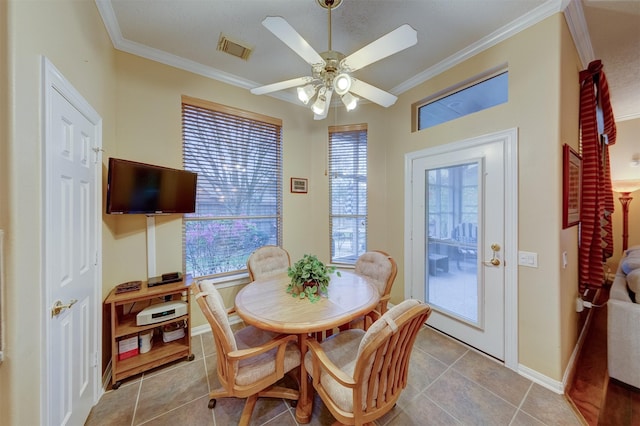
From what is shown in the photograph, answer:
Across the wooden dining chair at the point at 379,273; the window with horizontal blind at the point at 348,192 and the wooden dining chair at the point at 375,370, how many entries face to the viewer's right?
0

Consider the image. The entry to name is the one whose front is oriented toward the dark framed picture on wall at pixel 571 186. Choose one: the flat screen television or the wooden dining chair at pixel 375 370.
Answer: the flat screen television

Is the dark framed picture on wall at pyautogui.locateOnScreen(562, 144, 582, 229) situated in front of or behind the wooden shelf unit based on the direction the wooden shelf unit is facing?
in front

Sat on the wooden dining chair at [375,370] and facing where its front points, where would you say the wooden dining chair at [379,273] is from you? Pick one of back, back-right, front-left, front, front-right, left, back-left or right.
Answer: front-right

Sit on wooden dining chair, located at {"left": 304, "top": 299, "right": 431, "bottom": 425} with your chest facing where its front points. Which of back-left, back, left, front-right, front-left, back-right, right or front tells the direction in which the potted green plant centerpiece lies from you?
front

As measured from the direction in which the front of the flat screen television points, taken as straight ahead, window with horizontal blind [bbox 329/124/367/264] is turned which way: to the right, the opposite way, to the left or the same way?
to the right

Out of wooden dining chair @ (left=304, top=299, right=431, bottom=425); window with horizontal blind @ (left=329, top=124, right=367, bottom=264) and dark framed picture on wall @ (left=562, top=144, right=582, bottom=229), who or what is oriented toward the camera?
the window with horizontal blind

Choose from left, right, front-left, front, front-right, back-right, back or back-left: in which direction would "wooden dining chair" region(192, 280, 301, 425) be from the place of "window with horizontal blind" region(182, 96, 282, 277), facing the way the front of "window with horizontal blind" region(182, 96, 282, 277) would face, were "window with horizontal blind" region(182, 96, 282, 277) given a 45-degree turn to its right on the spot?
front

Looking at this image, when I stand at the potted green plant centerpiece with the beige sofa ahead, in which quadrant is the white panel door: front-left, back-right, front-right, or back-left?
back-right

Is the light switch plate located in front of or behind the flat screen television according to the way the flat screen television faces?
in front

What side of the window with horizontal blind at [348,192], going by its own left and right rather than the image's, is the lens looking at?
front

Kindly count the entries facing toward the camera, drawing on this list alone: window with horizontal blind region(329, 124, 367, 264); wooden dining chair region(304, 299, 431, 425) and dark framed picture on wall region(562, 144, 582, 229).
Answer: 1

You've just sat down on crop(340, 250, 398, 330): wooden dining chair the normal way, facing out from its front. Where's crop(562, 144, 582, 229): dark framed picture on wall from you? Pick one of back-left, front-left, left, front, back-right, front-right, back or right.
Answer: back-left

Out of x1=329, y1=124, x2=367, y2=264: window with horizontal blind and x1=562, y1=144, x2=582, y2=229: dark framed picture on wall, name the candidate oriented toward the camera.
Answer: the window with horizontal blind

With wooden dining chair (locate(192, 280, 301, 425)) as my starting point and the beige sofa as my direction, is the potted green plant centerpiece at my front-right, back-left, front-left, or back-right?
front-left

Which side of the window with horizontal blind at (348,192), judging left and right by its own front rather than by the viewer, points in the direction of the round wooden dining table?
front

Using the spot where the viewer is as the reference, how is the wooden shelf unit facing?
facing the viewer and to the right of the viewer
